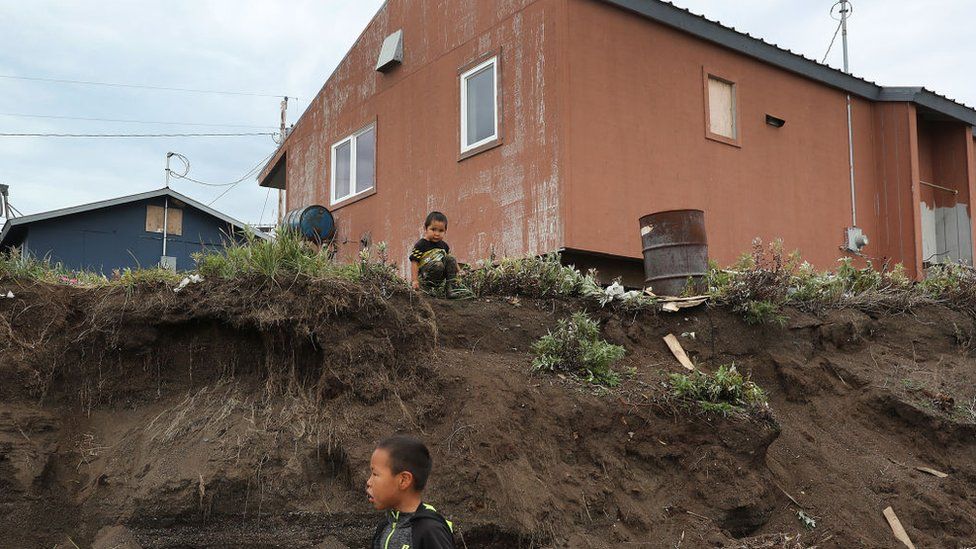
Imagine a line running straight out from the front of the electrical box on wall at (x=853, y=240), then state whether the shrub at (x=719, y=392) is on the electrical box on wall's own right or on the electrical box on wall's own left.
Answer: on the electrical box on wall's own right

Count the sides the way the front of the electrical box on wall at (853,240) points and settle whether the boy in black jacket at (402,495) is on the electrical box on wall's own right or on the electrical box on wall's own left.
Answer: on the electrical box on wall's own right

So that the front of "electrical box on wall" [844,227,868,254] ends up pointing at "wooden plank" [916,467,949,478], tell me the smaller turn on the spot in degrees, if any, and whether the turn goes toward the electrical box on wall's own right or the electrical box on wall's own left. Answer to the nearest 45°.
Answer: approximately 45° to the electrical box on wall's own right

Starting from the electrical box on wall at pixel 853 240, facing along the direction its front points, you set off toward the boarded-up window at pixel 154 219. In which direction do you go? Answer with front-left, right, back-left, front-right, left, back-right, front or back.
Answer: back-right

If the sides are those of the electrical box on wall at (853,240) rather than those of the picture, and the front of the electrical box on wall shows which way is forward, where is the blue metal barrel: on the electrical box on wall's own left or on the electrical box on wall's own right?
on the electrical box on wall's own right

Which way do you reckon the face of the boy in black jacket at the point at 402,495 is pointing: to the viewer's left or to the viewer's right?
to the viewer's left

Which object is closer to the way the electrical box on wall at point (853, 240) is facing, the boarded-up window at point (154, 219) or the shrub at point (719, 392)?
the shrub

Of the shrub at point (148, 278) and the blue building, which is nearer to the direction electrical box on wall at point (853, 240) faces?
the shrub

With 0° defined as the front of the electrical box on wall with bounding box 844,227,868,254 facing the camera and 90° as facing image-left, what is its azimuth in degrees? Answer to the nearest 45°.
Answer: approximately 315°

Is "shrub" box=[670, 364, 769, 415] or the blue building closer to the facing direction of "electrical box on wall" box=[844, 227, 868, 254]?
the shrub

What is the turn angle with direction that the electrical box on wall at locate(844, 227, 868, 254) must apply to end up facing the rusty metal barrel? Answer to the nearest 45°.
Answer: approximately 45° to its right

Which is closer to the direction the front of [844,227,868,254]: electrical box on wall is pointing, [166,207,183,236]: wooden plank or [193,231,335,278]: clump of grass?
the clump of grass
